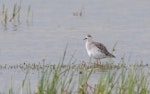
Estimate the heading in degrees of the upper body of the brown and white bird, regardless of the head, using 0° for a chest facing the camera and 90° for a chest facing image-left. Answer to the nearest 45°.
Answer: approximately 90°
